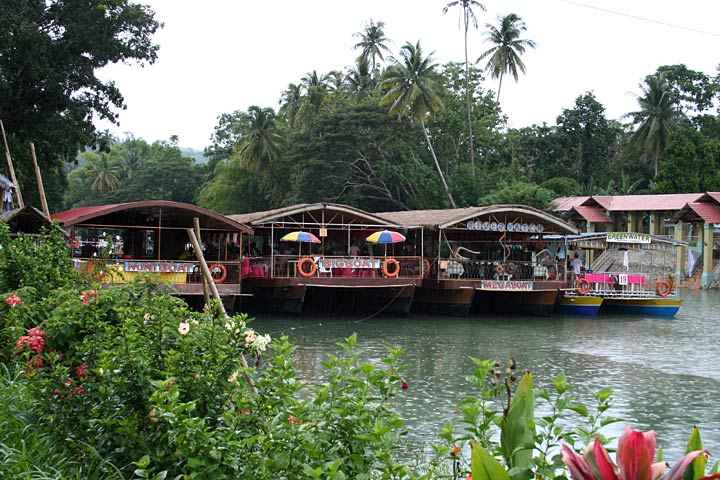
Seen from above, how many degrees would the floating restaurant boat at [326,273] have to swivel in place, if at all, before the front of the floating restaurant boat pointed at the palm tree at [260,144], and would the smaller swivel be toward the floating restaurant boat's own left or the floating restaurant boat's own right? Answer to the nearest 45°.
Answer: approximately 180°

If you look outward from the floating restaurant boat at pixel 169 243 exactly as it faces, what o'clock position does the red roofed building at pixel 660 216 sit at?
The red roofed building is roughly at 8 o'clock from the floating restaurant boat.

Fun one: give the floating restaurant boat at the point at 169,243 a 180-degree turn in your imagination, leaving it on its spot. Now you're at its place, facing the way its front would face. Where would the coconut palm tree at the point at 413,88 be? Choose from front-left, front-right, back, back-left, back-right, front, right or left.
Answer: front-right

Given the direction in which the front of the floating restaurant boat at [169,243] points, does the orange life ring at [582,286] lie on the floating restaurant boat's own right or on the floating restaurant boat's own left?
on the floating restaurant boat's own left

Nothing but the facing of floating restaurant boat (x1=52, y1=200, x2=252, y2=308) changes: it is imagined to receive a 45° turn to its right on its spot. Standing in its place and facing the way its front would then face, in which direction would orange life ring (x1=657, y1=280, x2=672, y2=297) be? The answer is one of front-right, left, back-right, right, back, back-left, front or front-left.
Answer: back-left

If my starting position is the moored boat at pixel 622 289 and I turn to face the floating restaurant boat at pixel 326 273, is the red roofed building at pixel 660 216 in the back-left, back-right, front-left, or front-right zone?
back-right

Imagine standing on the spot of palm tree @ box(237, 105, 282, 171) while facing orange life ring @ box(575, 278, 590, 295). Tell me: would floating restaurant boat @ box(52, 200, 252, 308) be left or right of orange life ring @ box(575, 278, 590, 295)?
right

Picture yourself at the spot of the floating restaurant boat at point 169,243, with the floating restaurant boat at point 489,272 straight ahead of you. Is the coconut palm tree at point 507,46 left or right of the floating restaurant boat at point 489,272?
left

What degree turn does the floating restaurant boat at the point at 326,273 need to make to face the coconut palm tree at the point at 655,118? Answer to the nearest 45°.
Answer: approximately 135° to its left

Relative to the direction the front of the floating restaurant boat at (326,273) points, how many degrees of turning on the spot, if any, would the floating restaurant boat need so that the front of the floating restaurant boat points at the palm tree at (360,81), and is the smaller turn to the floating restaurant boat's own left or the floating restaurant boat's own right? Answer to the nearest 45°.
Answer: approximately 180°

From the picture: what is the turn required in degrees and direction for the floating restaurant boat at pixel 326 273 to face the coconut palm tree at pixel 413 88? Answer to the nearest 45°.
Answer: approximately 180°

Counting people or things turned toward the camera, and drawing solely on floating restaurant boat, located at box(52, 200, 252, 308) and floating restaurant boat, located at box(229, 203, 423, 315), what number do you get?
2

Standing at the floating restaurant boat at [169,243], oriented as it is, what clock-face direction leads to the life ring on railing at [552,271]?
The life ring on railing is roughly at 9 o'clock from the floating restaurant boat.

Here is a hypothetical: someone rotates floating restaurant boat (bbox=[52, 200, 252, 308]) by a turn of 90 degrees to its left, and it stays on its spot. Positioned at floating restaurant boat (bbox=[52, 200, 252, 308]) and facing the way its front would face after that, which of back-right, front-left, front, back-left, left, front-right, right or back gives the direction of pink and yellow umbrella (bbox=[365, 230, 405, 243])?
front

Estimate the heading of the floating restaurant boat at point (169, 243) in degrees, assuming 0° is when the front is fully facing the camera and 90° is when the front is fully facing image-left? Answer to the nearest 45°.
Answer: approximately 0°
